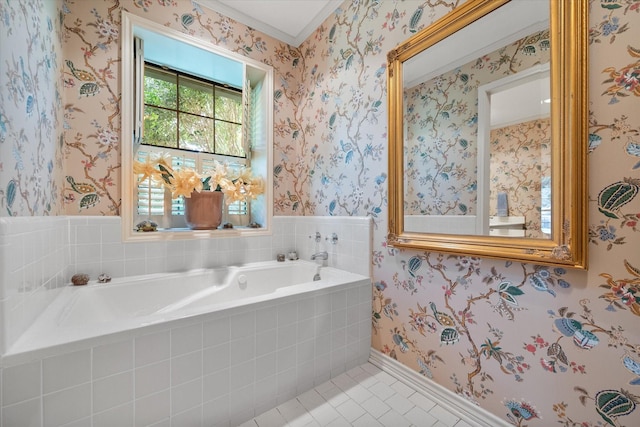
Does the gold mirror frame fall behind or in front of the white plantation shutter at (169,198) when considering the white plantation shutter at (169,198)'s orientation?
in front

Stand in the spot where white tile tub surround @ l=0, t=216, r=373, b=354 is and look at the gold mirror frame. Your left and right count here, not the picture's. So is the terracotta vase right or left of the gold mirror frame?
left

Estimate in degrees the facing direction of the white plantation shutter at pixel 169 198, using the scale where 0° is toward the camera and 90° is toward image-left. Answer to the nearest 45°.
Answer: approximately 0°

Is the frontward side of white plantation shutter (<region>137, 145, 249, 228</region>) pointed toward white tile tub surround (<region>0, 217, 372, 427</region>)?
yes

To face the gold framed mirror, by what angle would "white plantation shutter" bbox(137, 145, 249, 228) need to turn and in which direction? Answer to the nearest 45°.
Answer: approximately 45° to its left
